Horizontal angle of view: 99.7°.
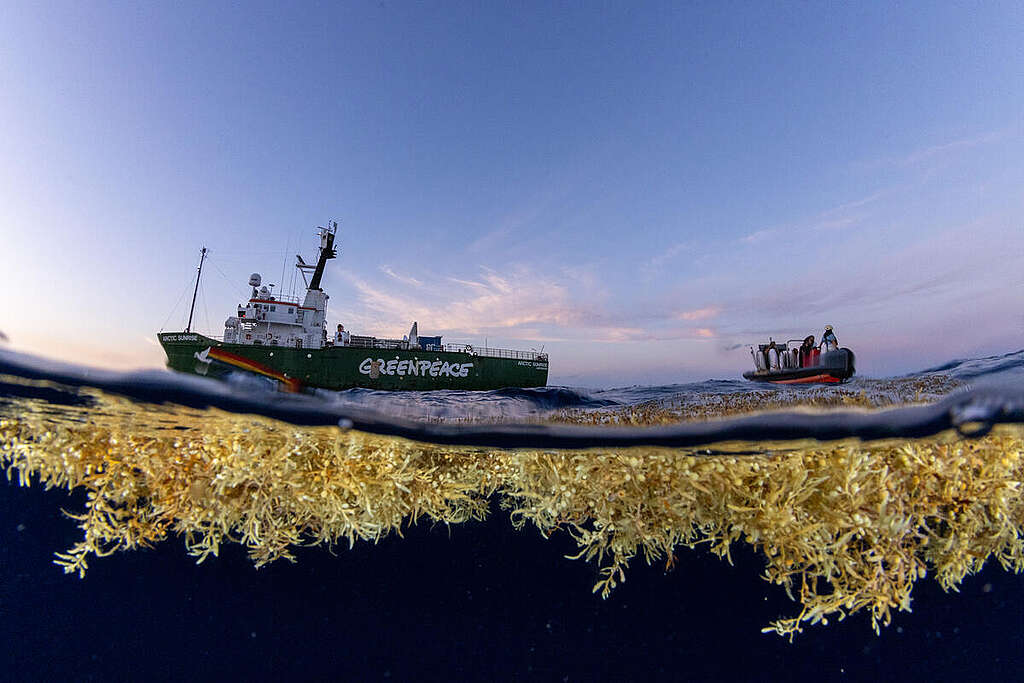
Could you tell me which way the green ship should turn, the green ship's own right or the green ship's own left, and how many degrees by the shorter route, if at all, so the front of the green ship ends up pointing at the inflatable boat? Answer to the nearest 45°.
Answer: approximately 135° to the green ship's own left

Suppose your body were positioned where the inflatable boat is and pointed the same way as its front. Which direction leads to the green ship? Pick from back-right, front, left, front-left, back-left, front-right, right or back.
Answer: back

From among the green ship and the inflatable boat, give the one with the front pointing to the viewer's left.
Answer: the green ship

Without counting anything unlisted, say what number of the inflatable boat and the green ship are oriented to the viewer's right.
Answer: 1

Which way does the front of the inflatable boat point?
to the viewer's right

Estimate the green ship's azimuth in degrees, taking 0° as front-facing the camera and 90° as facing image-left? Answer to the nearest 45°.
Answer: approximately 90°
